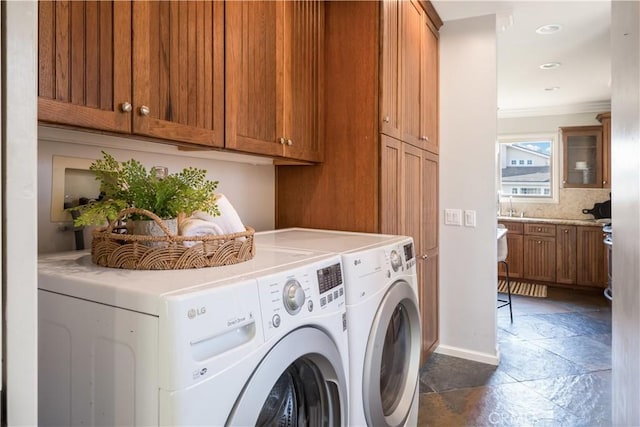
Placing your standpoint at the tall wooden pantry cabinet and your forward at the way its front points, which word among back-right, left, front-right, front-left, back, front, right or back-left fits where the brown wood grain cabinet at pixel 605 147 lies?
left

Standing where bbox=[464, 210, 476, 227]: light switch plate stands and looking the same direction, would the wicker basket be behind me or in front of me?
in front

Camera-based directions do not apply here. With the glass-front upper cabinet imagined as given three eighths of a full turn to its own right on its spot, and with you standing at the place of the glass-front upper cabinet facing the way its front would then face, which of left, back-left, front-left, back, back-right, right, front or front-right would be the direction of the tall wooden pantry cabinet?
back-left

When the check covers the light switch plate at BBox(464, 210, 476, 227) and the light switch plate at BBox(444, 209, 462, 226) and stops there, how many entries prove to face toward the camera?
2

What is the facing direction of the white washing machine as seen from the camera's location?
facing the viewer and to the right of the viewer

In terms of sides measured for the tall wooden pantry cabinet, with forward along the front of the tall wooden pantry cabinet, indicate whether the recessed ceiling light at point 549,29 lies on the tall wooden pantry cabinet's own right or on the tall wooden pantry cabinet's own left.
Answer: on the tall wooden pantry cabinet's own left

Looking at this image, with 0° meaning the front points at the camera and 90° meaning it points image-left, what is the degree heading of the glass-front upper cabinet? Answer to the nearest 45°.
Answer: approximately 0°

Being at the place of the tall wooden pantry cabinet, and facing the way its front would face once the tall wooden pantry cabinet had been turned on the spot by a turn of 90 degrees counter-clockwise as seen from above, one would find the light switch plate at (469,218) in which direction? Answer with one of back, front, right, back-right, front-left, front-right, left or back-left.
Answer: front

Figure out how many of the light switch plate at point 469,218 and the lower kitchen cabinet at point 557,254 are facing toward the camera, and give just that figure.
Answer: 2
